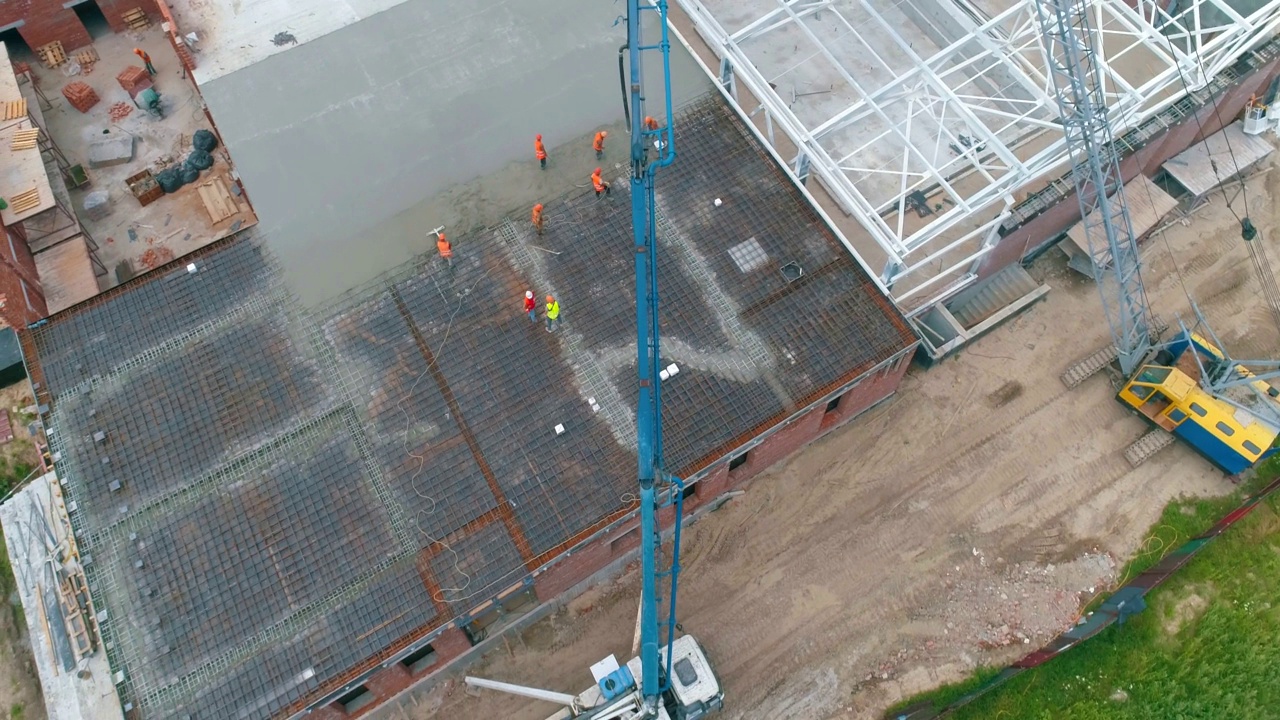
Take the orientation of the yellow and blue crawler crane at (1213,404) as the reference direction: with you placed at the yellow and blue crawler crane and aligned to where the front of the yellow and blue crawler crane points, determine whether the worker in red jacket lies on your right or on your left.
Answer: on your left

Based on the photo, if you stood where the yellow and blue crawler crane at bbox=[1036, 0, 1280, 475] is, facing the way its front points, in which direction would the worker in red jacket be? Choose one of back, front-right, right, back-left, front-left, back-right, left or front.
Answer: left

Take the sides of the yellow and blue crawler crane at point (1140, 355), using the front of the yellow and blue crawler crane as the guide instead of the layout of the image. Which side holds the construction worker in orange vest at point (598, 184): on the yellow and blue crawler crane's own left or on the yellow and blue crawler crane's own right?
on the yellow and blue crawler crane's own left

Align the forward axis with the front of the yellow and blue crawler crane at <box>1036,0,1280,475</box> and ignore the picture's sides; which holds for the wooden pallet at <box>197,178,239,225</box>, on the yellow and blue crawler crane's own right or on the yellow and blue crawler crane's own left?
on the yellow and blue crawler crane's own left

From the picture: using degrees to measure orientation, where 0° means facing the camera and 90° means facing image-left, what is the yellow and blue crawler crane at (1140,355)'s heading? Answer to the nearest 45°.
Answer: approximately 135°

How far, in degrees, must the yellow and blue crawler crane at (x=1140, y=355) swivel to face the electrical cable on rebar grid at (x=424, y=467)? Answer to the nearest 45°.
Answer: approximately 90° to its left

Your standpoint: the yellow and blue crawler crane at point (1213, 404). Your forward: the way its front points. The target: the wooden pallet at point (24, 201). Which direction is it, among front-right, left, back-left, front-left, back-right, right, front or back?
left
